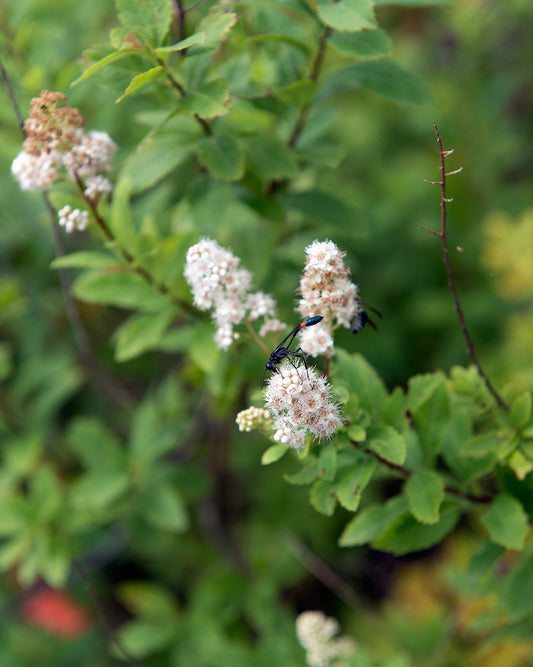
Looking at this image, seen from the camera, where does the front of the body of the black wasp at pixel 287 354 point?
to the viewer's left

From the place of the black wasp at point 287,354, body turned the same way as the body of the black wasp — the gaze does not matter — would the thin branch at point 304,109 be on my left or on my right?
on my right
